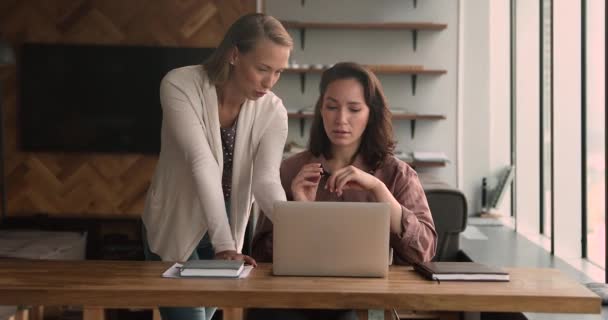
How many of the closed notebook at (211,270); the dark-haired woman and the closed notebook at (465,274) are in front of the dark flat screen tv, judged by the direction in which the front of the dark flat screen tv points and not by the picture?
3

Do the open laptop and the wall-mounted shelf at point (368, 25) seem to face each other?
yes

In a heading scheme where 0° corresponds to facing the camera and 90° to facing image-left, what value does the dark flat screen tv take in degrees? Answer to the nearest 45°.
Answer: approximately 0°

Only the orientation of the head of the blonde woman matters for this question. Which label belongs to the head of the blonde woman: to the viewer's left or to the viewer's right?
to the viewer's right

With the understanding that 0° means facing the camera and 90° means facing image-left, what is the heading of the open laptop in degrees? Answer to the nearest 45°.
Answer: approximately 180°

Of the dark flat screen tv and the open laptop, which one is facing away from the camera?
the open laptop

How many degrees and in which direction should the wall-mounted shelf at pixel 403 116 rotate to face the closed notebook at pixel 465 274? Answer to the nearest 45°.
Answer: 0° — it already faces it

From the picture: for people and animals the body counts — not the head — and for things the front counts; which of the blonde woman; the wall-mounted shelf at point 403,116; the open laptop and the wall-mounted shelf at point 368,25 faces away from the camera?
the open laptop
